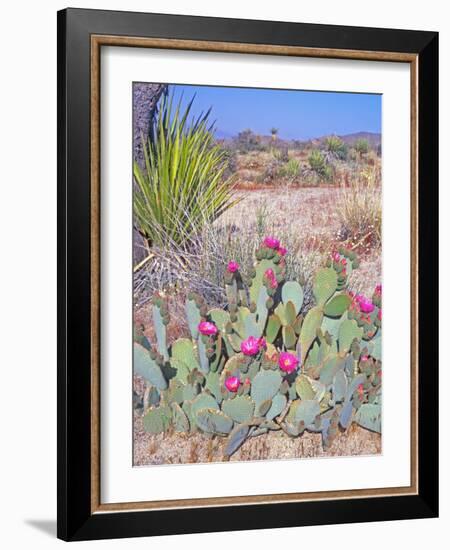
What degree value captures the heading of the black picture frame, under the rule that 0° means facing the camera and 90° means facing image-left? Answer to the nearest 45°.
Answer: approximately 315°
